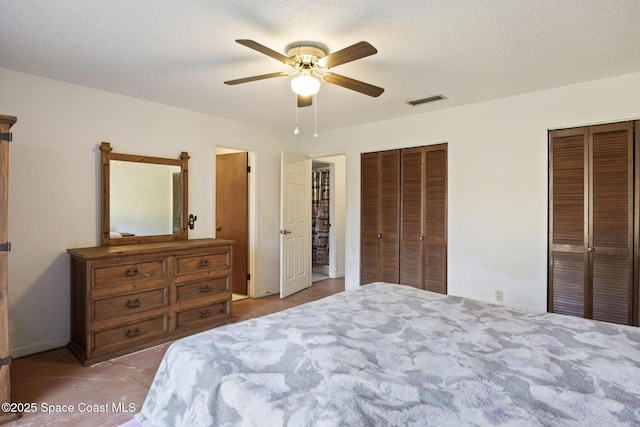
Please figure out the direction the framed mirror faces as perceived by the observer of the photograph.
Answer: facing the viewer and to the right of the viewer

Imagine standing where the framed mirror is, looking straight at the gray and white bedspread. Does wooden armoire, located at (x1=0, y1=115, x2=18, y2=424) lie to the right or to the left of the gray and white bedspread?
right

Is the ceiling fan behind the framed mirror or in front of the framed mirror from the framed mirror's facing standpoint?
in front

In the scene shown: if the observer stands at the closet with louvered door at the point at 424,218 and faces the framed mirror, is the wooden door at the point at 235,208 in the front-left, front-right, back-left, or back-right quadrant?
front-right

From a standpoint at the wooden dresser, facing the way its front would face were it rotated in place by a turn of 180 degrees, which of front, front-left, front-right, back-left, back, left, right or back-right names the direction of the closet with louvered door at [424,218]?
back-right

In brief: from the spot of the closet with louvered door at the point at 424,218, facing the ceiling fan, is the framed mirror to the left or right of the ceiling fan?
right

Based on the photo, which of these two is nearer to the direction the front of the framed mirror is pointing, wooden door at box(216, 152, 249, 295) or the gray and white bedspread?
the gray and white bedspread

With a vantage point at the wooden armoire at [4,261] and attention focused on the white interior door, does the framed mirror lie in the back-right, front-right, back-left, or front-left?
front-left

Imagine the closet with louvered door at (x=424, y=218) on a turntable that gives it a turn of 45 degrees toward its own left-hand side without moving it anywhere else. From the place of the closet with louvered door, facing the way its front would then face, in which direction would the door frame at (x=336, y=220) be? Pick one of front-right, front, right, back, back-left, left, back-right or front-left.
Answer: back-right

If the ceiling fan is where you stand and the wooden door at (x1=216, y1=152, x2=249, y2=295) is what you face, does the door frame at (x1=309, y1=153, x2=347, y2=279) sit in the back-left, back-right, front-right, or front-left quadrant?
front-right

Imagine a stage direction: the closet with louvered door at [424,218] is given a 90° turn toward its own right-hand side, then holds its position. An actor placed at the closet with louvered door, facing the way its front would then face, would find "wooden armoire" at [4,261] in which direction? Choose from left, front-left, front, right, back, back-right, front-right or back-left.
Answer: left

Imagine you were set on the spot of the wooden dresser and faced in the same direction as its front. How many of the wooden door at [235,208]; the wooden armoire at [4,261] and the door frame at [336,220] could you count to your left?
2
